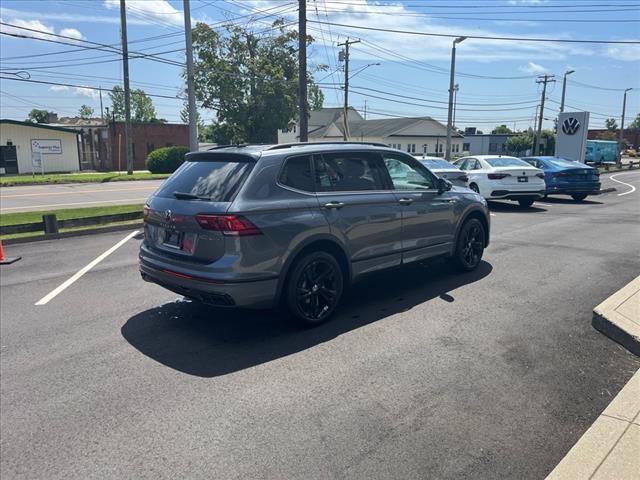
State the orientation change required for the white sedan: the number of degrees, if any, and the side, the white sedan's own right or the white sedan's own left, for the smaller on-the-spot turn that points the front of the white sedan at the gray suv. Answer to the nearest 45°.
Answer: approximately 135° to the white sedan's own left

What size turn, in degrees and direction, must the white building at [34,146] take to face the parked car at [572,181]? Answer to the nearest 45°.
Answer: approximately 45° to its left

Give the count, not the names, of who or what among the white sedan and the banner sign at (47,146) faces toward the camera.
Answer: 1

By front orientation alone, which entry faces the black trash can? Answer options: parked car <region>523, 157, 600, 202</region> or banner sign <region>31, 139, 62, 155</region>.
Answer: the banner sign

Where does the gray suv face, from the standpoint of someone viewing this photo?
facing away from the viewer and to the right of the viewer

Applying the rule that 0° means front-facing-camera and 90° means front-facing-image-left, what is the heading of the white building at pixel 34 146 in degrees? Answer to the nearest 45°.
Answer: approximately 0°

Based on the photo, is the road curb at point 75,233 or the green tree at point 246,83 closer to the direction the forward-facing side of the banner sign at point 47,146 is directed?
the road curb

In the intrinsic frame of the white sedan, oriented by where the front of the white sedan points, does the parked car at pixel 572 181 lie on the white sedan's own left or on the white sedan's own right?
on the white sedan's own right
